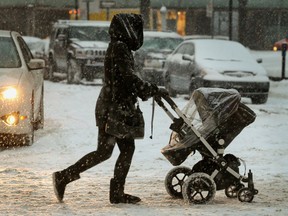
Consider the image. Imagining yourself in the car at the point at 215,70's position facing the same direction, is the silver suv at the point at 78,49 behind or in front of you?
behind

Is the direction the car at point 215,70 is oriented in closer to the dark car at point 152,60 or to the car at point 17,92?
the car

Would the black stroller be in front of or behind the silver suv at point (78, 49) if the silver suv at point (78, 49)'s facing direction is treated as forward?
in front

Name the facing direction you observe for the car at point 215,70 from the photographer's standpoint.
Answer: facing the viewer and to the right of the viewer

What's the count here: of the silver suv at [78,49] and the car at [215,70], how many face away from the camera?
0

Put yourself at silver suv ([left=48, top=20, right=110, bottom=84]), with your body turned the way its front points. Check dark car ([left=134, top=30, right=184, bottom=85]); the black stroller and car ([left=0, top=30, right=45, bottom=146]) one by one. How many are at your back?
0

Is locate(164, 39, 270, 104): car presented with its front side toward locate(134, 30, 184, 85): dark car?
no

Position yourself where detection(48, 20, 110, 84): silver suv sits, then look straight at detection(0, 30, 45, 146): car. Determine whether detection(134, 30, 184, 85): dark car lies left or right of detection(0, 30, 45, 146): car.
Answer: left

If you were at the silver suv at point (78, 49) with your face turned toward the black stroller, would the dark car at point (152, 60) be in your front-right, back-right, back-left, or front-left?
front-left

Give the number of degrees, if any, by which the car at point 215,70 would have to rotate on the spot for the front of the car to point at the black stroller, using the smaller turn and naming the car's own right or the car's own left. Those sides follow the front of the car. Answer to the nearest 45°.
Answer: approximately 45° to the car's own right

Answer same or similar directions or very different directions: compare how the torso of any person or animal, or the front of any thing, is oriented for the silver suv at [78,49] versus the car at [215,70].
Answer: same or similar directions

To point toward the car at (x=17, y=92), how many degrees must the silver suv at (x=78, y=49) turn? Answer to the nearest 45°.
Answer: approximately 45° to its right

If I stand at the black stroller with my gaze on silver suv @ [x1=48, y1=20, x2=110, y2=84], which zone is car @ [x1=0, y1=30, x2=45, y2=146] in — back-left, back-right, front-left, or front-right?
front-left

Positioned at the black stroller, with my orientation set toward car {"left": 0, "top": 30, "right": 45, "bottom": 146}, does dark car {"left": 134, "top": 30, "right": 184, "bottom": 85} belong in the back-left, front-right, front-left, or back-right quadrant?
front-right
